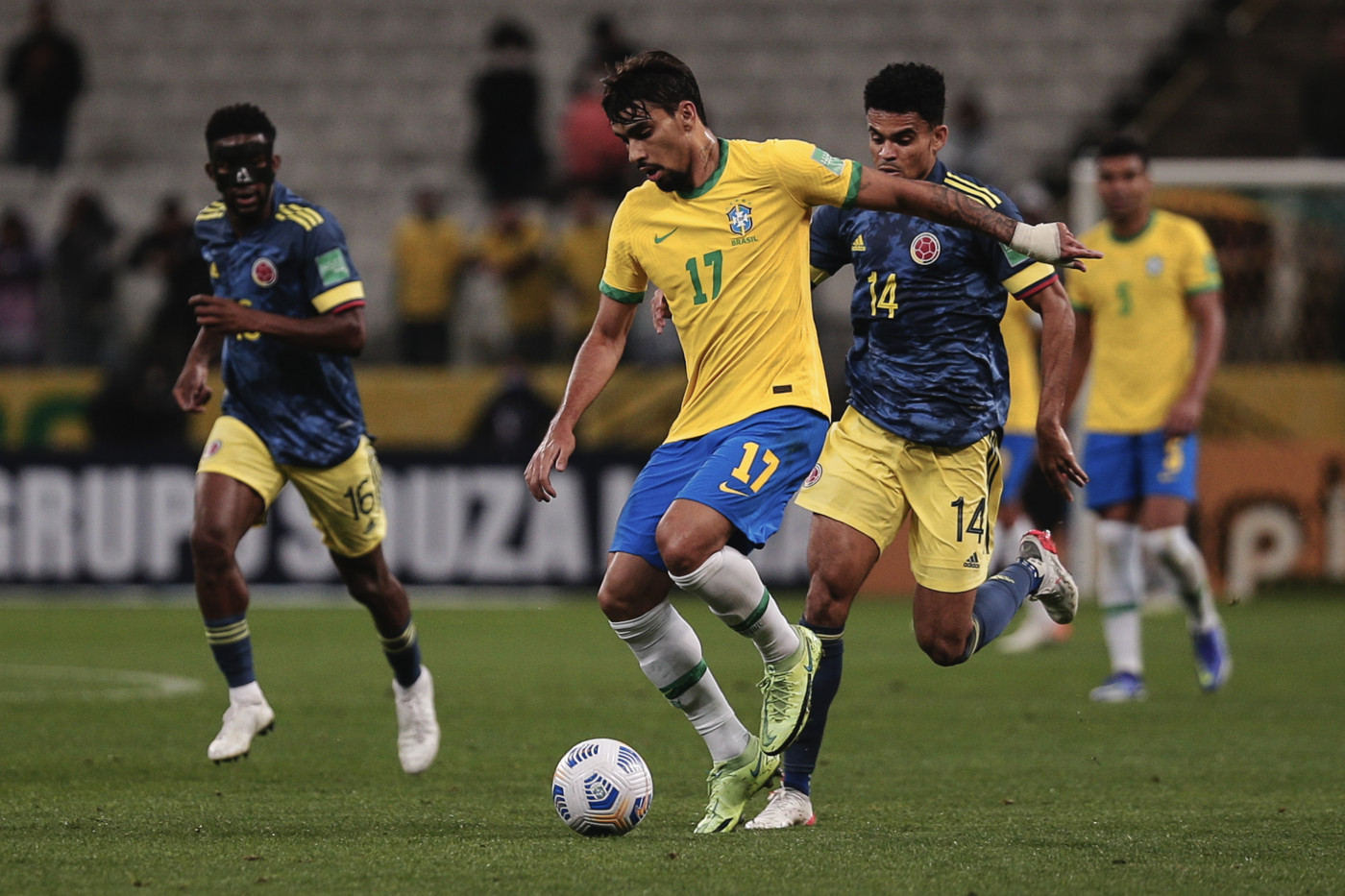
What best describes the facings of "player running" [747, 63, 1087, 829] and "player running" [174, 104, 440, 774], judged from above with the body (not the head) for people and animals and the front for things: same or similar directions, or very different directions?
same or similar directions

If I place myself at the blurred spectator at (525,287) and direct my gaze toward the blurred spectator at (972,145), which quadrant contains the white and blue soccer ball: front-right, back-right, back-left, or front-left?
back-right

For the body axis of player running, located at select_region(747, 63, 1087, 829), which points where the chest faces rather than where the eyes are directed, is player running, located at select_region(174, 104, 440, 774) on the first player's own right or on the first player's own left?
on the first player's own right

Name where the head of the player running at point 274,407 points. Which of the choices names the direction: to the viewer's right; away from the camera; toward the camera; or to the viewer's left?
toward the camera

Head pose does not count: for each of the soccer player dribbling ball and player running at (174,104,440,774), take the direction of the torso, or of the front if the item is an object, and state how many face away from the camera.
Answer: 0

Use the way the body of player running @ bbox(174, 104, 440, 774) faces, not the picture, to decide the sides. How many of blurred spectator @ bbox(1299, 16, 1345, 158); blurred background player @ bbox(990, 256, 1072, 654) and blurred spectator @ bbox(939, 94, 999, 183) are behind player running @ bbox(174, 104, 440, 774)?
3

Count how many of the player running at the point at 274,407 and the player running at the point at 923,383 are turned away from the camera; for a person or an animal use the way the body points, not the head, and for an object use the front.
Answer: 0

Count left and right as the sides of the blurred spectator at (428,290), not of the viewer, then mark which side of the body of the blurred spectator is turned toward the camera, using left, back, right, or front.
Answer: front

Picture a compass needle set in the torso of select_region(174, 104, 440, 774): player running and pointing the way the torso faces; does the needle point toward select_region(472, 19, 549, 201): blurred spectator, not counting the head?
no

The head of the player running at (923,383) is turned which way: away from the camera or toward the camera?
toward the camera

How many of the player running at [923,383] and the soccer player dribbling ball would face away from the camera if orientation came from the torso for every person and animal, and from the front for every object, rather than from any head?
0

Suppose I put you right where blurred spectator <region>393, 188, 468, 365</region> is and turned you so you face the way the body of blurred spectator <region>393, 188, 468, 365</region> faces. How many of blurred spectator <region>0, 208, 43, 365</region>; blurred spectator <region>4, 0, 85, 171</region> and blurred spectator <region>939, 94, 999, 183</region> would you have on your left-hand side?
1

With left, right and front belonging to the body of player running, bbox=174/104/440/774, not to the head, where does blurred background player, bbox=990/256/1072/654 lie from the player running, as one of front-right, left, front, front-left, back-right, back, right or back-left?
back

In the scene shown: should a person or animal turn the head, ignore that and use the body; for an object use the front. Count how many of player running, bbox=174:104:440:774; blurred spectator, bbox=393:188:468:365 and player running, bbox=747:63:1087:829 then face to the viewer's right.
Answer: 0

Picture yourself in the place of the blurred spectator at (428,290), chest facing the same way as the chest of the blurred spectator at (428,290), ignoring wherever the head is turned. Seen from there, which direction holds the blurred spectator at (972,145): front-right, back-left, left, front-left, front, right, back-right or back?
left

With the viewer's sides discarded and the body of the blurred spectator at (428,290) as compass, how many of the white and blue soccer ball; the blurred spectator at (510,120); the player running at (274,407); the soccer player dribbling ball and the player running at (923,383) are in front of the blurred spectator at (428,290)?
4

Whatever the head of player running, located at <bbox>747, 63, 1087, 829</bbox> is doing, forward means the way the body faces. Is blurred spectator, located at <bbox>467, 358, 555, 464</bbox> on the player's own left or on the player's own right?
on the player's own right
